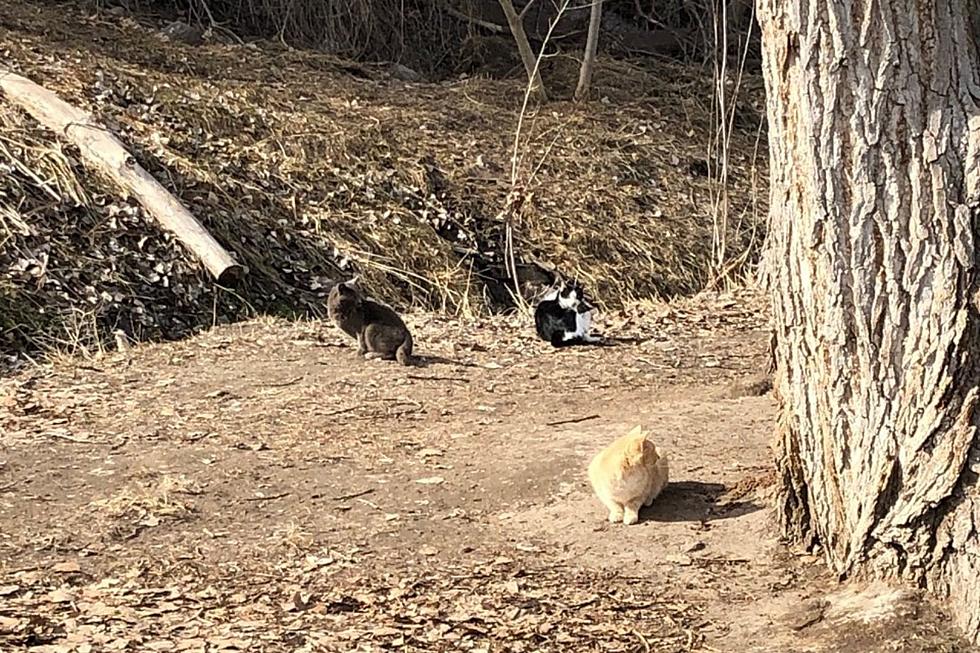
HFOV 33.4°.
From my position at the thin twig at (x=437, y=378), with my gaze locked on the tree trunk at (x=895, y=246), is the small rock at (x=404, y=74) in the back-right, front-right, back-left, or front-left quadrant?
back-left

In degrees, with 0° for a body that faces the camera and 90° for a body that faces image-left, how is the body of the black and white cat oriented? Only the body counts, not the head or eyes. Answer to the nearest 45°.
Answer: approximately 315°

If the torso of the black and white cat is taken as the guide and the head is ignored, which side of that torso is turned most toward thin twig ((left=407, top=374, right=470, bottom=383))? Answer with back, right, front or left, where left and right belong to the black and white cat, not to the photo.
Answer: right

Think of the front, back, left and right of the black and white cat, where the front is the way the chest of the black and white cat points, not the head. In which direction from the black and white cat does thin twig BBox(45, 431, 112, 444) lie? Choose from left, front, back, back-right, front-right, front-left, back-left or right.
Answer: right

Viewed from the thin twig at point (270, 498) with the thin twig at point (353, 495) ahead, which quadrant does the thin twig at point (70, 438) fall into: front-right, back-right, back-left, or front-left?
back-left

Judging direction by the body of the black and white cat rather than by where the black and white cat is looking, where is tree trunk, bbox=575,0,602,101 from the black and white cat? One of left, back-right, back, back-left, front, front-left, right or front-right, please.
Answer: back-left

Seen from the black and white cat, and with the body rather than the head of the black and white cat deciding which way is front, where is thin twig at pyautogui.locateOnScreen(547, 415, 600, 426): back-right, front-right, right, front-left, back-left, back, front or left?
front-right

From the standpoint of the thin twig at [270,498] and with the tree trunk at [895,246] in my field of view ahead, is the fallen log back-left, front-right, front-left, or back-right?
back-left

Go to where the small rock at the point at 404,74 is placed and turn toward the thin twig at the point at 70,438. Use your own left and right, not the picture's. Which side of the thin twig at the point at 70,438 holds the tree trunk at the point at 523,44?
left
